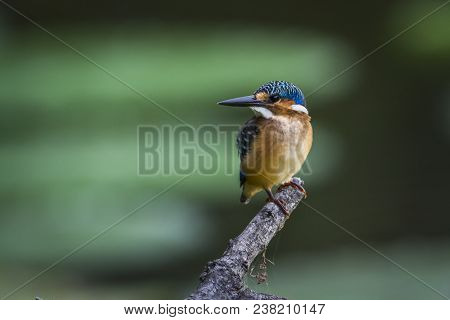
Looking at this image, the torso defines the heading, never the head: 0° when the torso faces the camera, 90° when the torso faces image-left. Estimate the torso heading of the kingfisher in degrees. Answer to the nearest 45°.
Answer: approximately 315°
